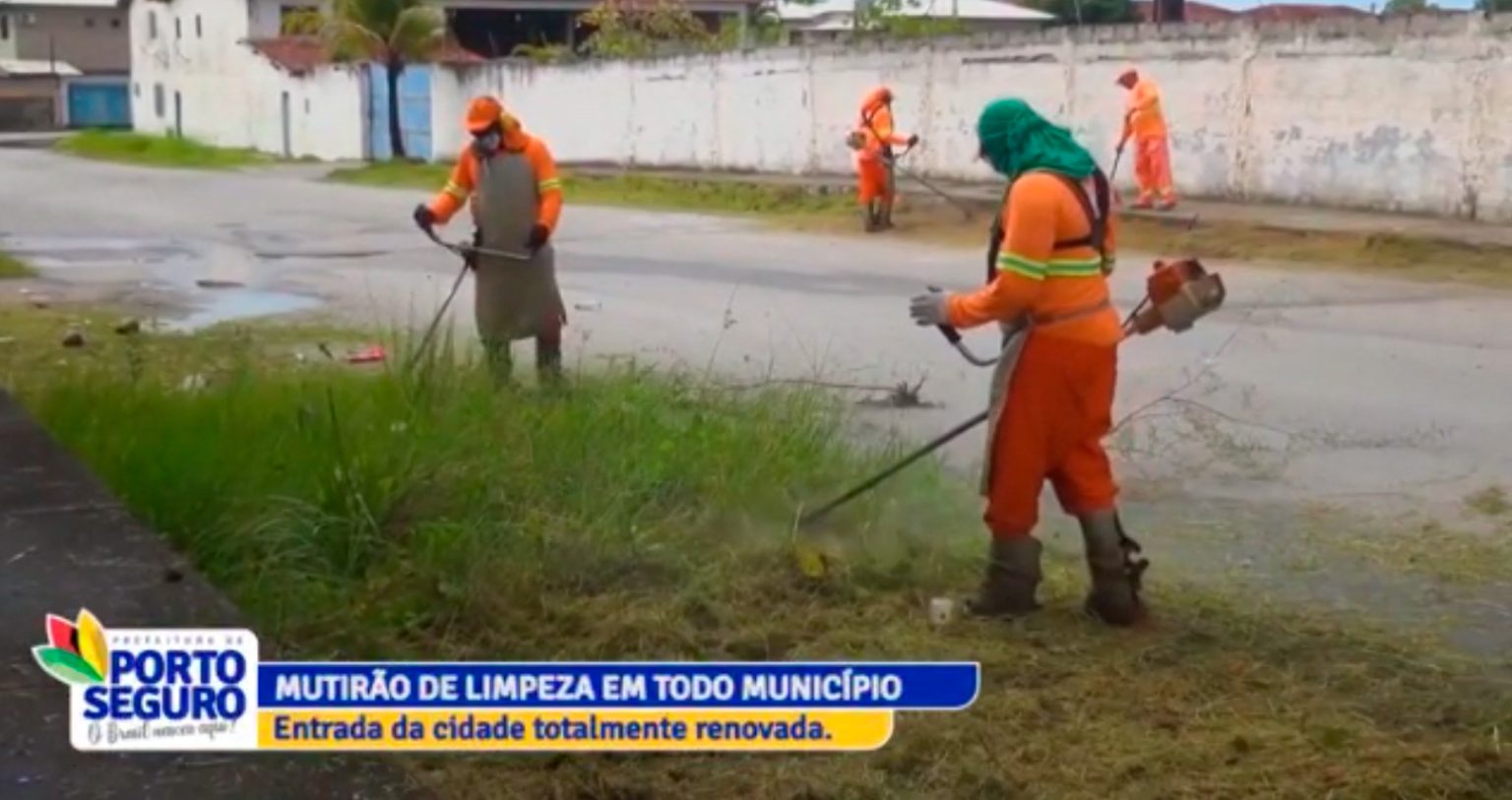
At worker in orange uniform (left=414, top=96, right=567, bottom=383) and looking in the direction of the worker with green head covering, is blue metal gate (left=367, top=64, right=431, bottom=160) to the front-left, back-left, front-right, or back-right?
back-left

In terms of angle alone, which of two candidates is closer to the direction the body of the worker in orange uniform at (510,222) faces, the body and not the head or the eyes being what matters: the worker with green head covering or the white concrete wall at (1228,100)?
the worker with green head covering

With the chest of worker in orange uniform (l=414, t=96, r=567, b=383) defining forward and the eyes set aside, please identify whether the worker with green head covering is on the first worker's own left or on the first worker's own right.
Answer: on the first worker's own left

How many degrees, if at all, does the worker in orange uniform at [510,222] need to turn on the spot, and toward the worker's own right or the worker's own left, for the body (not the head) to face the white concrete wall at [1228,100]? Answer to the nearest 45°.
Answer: approximately 180°

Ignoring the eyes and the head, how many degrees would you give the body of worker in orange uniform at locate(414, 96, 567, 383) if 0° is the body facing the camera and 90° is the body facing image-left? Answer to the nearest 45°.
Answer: approximately 45°

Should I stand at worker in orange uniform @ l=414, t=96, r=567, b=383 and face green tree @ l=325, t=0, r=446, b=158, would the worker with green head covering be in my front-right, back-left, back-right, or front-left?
back-right

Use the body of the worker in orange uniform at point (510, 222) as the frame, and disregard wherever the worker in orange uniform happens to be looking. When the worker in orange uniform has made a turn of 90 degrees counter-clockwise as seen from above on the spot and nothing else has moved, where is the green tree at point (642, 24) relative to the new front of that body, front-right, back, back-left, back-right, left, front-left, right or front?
back-left

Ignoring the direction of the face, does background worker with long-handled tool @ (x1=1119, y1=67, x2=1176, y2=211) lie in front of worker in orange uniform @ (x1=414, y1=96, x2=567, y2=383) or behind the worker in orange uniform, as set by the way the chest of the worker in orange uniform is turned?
behind

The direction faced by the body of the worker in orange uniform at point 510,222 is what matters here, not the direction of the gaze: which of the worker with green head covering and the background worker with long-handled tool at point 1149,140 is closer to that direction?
the worker with green head covering

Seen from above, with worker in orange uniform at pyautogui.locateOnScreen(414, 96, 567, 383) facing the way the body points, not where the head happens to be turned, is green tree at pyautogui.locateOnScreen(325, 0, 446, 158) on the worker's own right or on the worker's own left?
on the worker's own right

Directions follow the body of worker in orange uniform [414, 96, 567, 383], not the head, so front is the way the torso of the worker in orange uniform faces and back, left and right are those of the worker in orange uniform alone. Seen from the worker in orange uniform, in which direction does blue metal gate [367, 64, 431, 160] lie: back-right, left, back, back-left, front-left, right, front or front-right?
back-right

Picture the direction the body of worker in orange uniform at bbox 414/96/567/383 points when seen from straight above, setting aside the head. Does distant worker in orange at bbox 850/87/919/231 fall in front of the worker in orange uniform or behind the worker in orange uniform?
behind

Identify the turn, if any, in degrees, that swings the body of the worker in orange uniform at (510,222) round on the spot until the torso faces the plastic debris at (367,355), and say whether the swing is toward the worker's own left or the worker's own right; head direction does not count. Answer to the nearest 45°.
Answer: approximately 90° to the worker's own right
